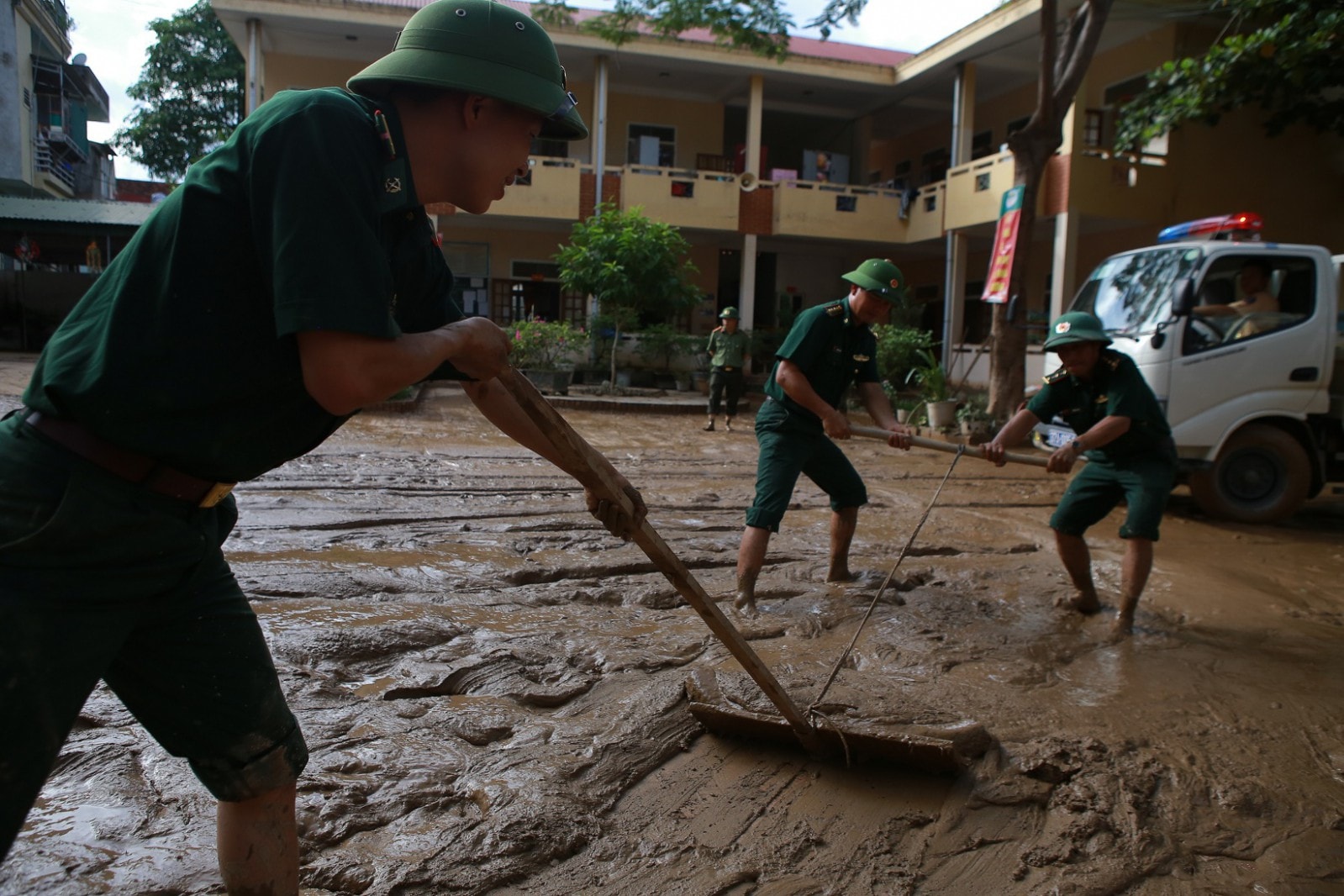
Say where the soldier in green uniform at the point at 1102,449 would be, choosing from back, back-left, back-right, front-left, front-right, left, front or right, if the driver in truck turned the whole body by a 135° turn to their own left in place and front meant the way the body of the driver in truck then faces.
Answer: front-right

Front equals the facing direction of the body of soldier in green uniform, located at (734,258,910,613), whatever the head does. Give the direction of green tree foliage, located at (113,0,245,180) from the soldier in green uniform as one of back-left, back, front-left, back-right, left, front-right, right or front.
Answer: back

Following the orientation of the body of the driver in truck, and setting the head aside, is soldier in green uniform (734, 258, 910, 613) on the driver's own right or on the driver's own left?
on the driver's own left

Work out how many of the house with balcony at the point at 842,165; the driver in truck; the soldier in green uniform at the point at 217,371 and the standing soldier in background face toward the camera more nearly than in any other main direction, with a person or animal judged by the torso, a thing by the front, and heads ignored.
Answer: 2

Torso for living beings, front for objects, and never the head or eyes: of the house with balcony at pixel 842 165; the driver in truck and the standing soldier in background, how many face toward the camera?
2

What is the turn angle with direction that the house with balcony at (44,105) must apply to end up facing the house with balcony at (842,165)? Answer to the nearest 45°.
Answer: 0° — it already faces it

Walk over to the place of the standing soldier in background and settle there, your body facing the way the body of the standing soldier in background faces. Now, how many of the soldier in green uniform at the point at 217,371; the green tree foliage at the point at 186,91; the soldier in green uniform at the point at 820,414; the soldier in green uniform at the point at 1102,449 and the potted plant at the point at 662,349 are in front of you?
3

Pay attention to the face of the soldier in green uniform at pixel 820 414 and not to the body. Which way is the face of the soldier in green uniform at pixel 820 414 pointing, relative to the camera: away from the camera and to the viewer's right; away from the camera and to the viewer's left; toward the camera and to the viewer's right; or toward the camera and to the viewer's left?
toward the camera and to the viewer's right

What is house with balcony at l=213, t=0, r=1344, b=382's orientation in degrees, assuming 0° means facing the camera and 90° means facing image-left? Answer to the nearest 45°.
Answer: approximately 0°

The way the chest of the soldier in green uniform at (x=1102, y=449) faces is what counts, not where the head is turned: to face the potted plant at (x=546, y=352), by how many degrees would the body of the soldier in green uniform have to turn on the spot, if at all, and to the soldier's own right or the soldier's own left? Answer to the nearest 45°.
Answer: approximately 90° to the soldier's own right

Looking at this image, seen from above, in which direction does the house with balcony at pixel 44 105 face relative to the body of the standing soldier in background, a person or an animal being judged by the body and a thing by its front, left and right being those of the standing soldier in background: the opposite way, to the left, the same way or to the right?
to the left

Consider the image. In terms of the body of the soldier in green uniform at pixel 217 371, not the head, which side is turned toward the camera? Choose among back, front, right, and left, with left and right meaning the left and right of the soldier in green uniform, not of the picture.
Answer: right
